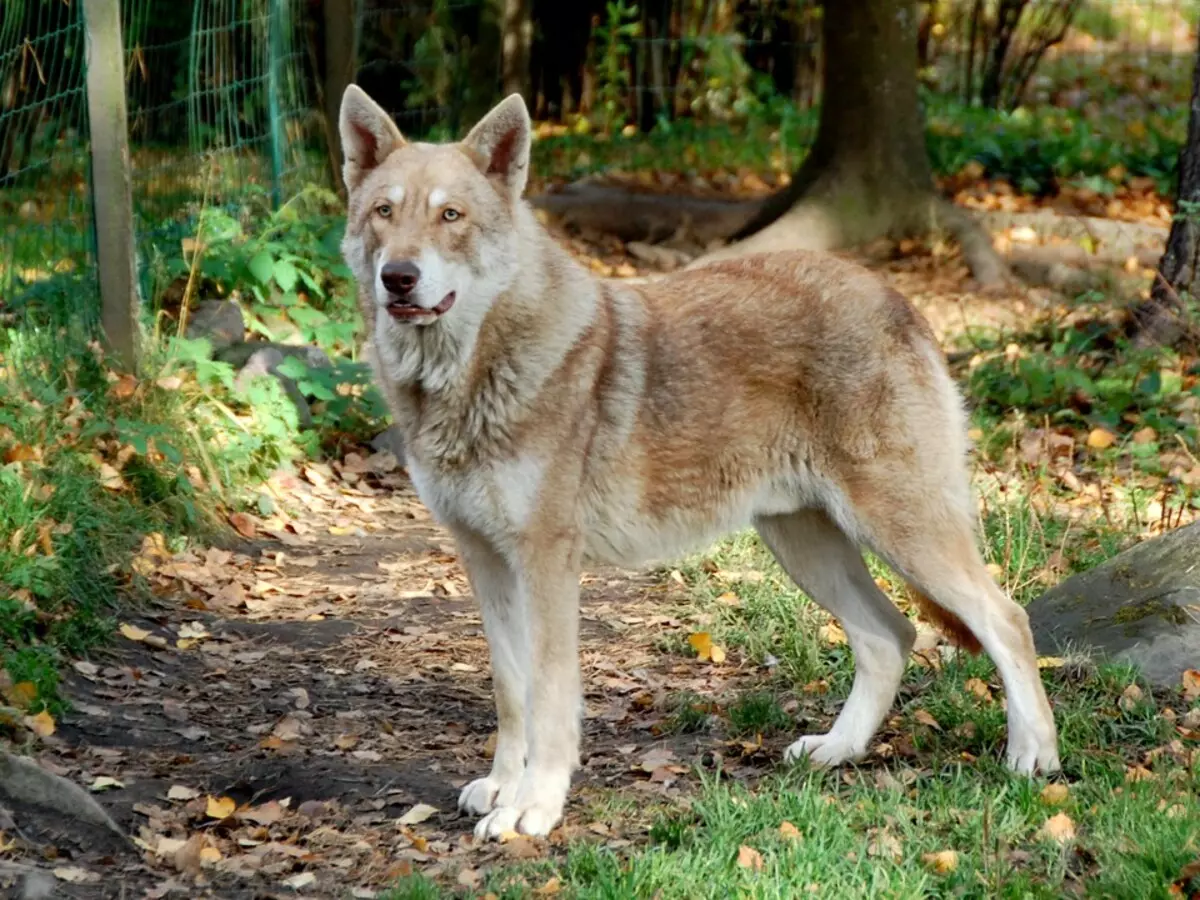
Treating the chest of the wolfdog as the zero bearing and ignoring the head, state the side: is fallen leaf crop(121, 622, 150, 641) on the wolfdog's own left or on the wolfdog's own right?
on the wolfdog's own right

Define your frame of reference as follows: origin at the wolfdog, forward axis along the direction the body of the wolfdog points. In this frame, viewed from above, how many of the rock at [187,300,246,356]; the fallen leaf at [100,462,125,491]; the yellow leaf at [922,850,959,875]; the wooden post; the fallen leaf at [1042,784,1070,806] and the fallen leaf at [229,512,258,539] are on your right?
4

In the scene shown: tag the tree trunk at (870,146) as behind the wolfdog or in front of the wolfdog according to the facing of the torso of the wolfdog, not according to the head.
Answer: behind

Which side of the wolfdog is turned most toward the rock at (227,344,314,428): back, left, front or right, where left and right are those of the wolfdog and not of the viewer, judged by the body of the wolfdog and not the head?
right

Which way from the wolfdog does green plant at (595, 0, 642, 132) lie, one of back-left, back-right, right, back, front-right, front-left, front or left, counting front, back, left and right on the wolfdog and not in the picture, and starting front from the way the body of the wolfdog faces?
back-right

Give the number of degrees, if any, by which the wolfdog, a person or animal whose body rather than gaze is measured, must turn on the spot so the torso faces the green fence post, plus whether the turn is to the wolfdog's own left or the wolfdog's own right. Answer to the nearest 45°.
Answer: approximately 90° to the wolfdog's own right

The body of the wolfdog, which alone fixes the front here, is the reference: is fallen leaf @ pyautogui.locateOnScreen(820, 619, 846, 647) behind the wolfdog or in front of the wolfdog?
behind

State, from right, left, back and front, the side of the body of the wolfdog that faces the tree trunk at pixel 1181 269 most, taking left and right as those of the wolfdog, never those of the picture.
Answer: back

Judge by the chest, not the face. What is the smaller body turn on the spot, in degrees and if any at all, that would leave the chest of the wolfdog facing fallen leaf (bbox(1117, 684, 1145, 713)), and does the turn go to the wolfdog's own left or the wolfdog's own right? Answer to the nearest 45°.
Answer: approximately 135° to the wolfdog's own left

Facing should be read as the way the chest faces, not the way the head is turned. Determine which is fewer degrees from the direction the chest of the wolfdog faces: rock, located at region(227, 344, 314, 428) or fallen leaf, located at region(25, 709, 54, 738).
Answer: the fallen leaf
